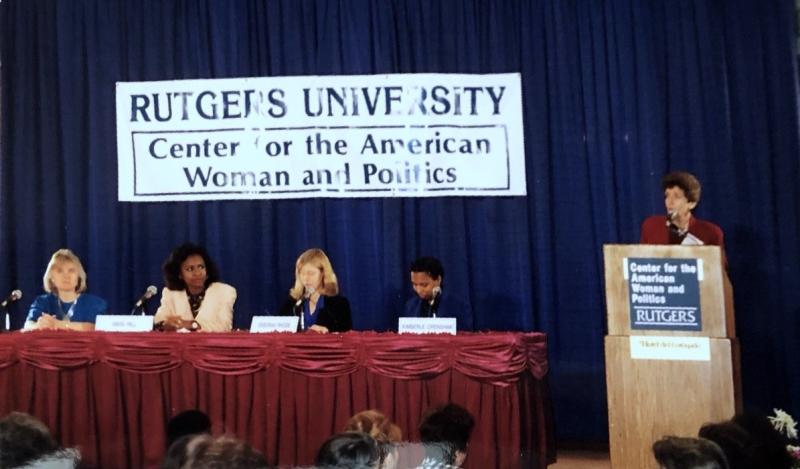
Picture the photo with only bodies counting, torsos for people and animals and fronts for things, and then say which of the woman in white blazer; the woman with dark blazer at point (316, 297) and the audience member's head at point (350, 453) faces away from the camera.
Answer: the audience member's head

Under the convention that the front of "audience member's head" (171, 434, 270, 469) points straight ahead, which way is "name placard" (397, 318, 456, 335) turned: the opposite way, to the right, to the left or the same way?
the opposite way

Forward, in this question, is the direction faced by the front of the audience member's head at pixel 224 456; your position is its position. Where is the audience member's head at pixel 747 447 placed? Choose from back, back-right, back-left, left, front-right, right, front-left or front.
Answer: right

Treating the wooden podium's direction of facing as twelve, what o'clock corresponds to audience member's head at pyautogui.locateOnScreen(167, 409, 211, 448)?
The audience member's head is roughly at 2 o'clock from the wooden podium.

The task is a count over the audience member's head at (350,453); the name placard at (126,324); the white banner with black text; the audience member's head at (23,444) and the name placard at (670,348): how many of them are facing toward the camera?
3

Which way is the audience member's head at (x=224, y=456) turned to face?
away from the camera

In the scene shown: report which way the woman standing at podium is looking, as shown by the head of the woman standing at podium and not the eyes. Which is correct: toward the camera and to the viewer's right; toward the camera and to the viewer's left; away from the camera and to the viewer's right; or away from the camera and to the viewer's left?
toward the camera and to the viewer's left

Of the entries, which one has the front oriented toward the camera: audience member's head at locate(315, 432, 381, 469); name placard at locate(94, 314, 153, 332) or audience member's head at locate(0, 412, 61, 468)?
the name placard

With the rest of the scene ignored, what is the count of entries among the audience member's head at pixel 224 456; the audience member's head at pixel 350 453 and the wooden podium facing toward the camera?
1

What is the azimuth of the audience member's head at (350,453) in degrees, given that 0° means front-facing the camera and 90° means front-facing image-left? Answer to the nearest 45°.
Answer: approximately 180°

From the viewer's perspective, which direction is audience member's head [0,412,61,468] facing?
away from the camera

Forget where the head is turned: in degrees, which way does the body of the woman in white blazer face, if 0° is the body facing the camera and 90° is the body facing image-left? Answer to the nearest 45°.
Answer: approximately 0°

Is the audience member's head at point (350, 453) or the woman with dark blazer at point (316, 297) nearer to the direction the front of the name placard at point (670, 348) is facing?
the audience member's head

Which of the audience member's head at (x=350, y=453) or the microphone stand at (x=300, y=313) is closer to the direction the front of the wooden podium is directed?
the audience member's head
